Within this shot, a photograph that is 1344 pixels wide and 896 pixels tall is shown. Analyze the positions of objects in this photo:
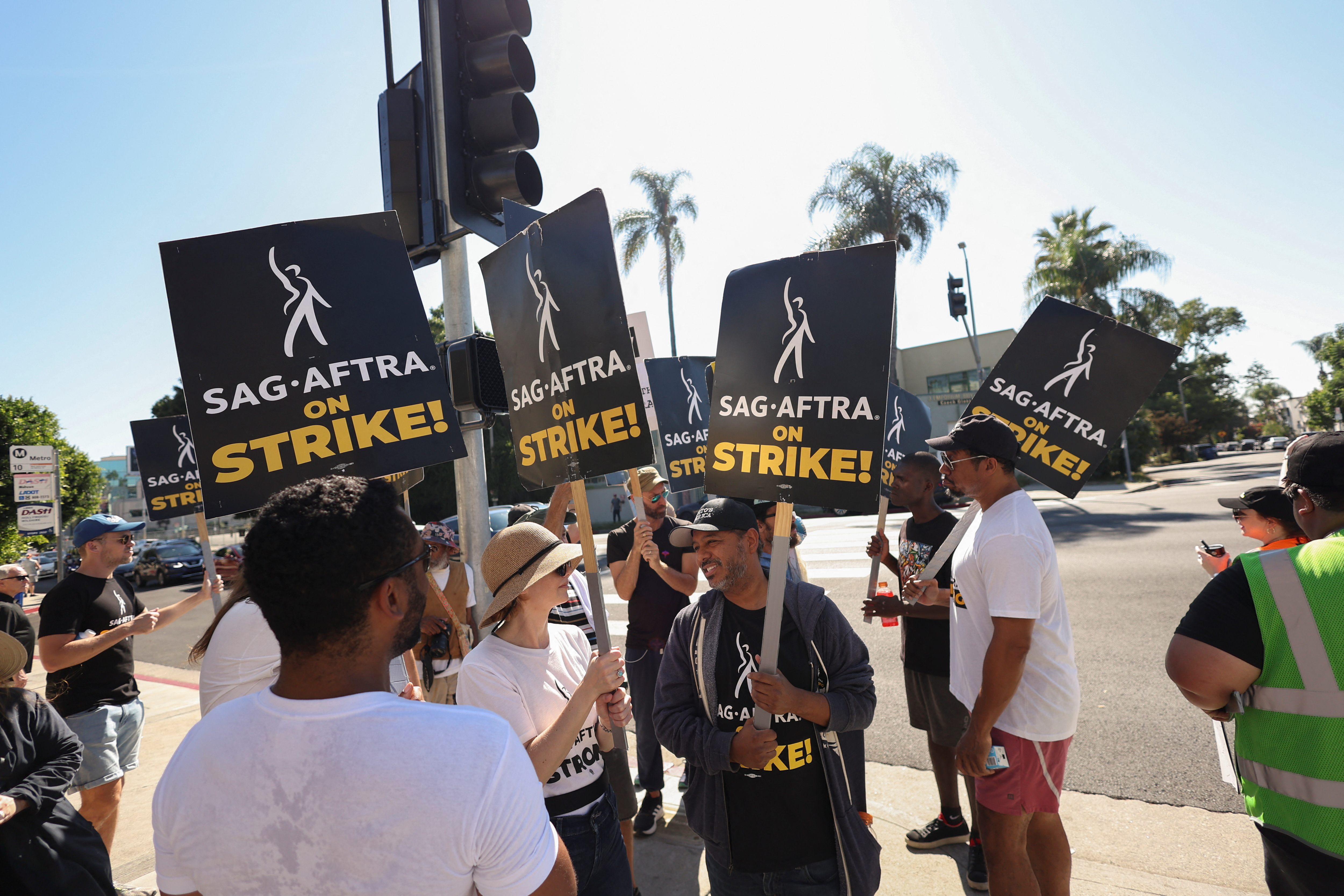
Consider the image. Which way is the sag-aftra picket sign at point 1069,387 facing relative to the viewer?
toward the camera

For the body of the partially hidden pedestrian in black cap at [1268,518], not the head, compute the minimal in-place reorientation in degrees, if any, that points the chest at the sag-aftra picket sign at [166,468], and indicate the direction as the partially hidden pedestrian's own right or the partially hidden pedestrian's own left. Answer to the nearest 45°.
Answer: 0° — they already face it

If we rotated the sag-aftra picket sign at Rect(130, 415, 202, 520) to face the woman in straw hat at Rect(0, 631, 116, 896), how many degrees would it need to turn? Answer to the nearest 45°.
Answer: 0° — it already faces them

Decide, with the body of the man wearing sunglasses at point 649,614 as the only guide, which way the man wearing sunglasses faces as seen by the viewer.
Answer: toward the camera

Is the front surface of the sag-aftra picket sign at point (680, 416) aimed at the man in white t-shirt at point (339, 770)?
yes

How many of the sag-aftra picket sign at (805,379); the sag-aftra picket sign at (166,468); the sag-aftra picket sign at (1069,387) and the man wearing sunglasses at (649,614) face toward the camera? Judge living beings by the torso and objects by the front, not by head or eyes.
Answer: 4

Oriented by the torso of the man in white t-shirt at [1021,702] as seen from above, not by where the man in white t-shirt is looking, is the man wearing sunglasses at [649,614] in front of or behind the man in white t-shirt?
in front

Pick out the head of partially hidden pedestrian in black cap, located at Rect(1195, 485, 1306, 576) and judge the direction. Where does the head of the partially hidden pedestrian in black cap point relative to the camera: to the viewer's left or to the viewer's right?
to the viewer's left

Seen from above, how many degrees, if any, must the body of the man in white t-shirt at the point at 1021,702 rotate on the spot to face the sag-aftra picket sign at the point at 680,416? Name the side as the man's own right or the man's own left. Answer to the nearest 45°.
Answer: approximately 45° to the man's own right

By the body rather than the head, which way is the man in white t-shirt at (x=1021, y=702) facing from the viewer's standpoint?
to the viewer's left

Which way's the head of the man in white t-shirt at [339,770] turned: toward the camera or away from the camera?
away from the camera

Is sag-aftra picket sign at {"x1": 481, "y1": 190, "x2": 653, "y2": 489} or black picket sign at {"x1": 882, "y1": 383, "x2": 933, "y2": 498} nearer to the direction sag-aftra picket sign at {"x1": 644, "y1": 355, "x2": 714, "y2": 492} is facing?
the sag-aftra picket sign

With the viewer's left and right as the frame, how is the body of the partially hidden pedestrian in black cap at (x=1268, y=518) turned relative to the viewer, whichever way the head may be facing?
facing to the left of the viewer

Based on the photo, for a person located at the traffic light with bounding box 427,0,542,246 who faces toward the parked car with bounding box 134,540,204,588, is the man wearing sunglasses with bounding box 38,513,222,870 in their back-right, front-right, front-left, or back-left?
front-left
